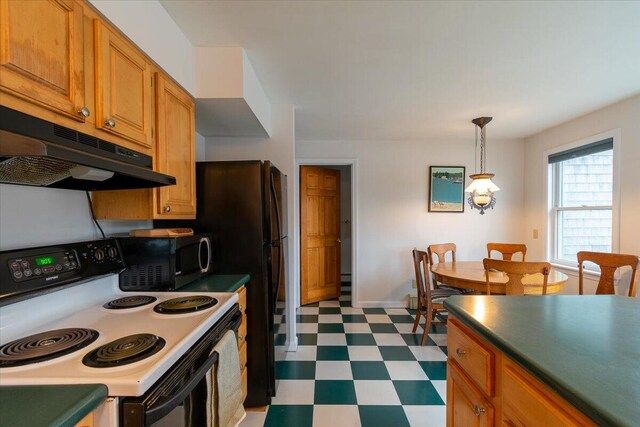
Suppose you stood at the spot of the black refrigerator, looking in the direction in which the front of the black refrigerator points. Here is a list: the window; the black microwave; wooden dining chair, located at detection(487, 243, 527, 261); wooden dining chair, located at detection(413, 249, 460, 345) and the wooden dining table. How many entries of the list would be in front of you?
4

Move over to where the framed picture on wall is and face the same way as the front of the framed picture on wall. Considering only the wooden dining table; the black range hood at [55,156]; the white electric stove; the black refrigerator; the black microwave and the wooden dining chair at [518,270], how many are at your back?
0

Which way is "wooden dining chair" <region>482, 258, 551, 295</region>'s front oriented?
away from the camera

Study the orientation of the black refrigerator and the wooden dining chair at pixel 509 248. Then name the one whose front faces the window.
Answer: the black refrigerator

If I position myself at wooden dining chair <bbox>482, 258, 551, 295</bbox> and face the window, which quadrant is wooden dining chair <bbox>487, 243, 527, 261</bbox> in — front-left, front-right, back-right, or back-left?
front-left

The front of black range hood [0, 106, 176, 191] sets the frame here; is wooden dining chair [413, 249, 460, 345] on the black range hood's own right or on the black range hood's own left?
on the black range hood's own left

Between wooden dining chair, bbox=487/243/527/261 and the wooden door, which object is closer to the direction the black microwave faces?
the wooden dining chair

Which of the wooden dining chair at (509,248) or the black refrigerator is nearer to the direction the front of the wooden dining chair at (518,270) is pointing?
the wooden dining chair

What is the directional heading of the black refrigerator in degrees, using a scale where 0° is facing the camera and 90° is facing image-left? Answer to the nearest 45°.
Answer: approximately 270°

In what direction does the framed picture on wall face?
toward the camera

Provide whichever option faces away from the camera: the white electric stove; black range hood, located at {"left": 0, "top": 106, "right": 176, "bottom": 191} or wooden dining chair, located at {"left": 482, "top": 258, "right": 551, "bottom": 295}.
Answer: the wooden dining chair

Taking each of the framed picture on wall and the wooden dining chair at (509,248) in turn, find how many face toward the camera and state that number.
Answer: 2

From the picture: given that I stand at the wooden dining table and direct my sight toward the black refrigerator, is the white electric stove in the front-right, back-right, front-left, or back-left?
front-left

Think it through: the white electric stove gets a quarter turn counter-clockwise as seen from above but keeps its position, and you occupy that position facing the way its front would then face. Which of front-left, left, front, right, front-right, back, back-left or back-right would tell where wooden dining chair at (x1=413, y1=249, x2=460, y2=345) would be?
front-right

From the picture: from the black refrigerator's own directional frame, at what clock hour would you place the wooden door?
The wooden door is roughly at 10 o'clock from the black refrigerator.

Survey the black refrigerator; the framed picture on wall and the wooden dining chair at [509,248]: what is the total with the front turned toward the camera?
2

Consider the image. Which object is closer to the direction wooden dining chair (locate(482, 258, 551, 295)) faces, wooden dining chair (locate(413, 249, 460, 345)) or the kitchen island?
the wooden dining chair

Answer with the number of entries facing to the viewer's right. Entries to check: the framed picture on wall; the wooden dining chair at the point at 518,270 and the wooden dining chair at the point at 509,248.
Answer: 0

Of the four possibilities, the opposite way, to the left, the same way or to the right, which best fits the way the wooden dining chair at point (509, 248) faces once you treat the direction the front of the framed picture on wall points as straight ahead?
the same way

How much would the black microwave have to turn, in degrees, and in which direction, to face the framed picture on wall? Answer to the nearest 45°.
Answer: approximately 45° to its left

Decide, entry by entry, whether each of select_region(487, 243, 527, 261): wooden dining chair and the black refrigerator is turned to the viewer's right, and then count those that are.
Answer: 1

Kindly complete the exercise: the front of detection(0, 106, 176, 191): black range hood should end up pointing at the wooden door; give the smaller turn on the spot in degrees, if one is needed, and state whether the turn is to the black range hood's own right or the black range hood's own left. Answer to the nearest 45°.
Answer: approximately 90° to the black range hood's own left

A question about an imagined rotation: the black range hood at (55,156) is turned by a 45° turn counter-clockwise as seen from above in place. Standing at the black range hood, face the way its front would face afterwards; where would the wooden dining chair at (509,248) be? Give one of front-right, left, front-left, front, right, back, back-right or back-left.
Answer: front
